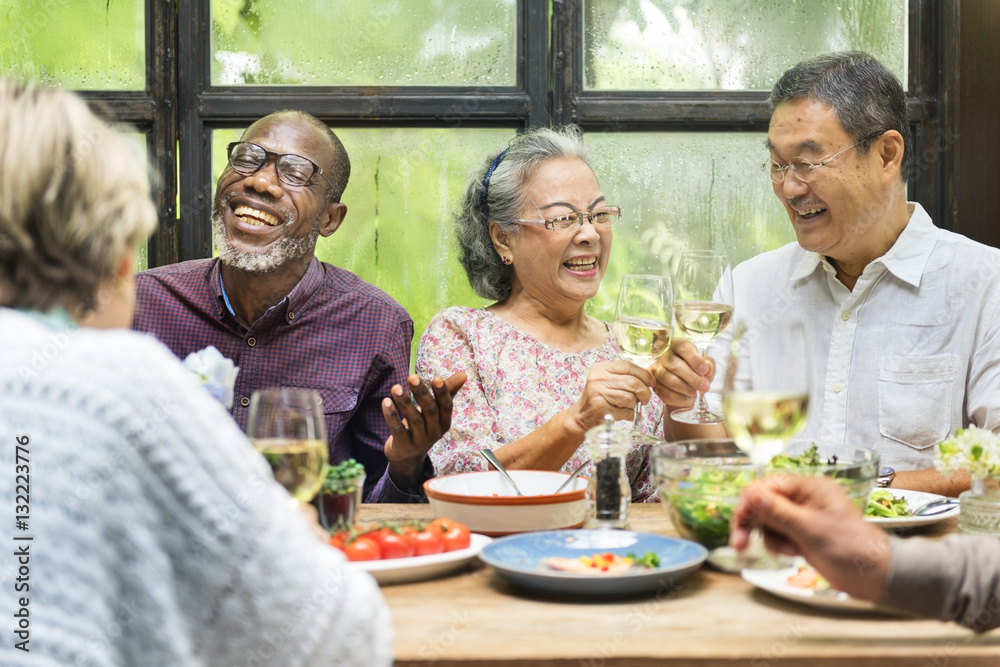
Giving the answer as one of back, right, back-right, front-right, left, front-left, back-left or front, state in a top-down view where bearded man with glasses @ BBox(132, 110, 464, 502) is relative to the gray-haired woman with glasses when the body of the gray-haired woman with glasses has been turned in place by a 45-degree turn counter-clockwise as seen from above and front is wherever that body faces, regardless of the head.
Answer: back

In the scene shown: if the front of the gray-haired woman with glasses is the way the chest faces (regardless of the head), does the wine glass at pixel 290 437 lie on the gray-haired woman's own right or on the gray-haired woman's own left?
on the gray-haired woman's own right

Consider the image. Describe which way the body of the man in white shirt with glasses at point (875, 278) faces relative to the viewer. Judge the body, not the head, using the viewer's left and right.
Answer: facing the viewer and to the left of the viewer

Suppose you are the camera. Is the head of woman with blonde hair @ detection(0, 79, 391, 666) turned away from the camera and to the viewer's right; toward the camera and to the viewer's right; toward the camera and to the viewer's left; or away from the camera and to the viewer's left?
away from the camera and to the viewer's right

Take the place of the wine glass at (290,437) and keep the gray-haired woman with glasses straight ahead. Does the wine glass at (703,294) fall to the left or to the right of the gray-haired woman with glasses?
right

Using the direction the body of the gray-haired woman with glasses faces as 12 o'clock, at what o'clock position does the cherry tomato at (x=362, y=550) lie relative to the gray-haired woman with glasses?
The cherry tomato is roughly at 2 o'clock from the gray-haired woman with glasses.

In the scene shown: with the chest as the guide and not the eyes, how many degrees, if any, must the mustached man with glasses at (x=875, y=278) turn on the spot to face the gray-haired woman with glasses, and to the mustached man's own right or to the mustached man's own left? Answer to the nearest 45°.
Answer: approximately 45° to the mustached man's own right

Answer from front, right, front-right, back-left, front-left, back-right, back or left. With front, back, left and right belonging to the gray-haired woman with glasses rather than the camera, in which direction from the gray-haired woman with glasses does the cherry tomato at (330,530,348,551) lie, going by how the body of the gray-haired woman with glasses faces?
front-right

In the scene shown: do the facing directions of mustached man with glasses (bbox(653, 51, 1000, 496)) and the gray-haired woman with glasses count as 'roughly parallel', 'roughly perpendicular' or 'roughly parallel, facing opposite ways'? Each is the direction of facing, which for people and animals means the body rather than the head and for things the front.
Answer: roughly perpendicular

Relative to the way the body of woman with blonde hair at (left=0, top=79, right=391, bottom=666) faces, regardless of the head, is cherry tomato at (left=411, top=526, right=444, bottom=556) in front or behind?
in front

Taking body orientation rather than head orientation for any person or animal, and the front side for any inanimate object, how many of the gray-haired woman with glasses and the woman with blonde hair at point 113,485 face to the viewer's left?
0

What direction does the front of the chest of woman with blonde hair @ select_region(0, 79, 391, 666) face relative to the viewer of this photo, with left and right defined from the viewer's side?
facing away from the viewer and to the right of the viewer

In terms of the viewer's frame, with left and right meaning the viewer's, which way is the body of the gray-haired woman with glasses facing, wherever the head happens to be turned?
facing the viewer and to the right of the viewer
